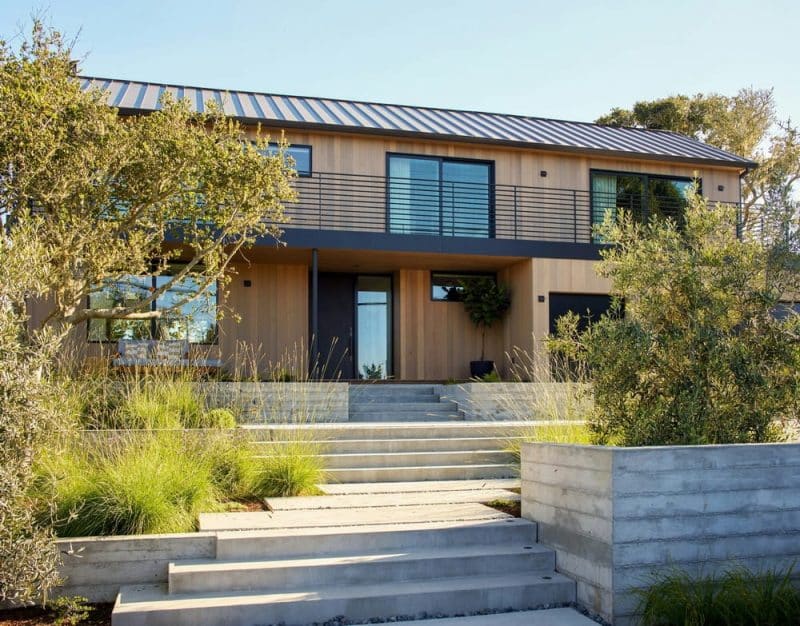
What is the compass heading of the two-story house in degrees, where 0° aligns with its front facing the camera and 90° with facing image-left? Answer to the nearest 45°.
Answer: approximately 0°

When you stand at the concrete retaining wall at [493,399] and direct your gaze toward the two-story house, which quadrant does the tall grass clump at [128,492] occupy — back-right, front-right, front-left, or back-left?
back-left

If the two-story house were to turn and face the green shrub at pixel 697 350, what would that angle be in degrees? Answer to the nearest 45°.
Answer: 0° — it already faces it

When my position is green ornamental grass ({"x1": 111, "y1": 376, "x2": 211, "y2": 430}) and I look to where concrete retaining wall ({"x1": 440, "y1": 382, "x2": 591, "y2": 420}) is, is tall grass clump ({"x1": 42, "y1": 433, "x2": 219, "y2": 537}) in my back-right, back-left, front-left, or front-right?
back-right

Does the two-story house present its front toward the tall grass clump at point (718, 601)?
yes

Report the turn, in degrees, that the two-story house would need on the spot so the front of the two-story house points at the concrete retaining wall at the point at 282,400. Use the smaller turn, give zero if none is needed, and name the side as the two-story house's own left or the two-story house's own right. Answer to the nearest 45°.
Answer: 0° — it already faces it

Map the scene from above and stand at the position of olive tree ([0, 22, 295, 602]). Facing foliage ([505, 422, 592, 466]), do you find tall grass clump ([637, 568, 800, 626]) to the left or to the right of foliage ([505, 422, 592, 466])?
right
